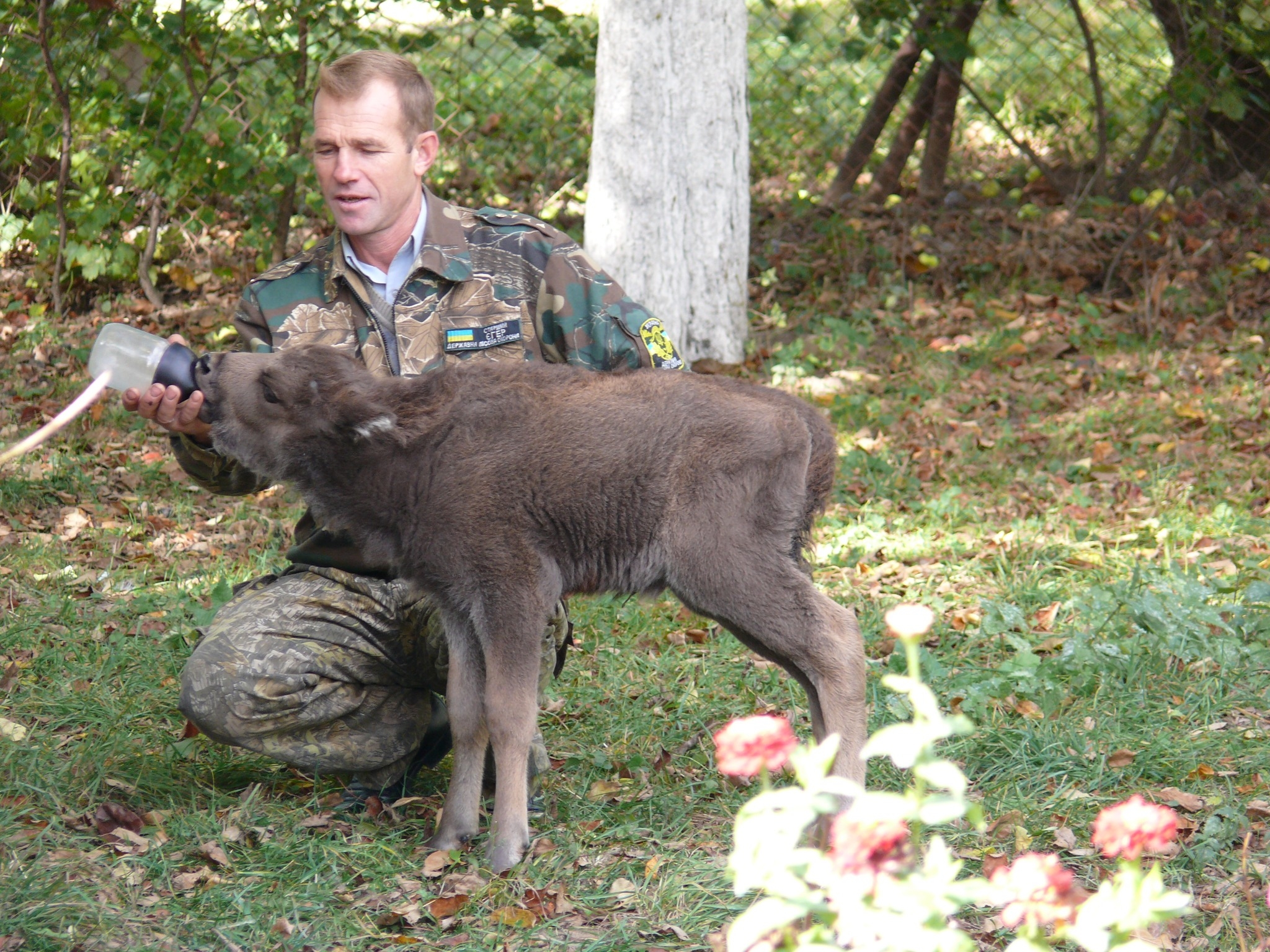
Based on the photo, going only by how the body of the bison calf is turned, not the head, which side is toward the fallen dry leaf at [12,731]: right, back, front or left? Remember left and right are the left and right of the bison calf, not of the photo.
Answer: front

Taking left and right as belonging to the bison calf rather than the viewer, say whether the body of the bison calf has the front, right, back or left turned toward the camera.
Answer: left

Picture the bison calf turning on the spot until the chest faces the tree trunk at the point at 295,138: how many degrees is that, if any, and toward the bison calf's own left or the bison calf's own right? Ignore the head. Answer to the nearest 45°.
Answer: approximately 90° to the bison calf's own right

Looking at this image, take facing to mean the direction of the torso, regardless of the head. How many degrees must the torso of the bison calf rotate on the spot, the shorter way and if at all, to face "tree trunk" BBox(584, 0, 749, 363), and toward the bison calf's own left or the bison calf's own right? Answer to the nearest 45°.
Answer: approximately 90° to the bison calf's own right

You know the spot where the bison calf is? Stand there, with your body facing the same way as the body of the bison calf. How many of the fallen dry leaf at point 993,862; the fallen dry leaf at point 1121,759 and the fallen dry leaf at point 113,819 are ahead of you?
1

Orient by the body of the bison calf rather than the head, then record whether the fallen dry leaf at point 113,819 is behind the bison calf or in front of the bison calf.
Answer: in front

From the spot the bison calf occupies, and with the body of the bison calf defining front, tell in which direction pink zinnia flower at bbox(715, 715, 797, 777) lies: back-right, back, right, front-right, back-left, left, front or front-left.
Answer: left

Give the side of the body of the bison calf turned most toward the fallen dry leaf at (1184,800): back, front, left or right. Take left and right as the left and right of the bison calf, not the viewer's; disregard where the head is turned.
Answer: back

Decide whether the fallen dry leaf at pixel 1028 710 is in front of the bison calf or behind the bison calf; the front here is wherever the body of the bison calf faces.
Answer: behind

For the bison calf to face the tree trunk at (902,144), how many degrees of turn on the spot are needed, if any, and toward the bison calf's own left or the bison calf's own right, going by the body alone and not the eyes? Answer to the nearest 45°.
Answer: approximately 90° to the bison calf's own right

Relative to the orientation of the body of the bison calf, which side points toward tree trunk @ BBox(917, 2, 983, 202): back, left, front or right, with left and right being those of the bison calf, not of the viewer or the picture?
right
